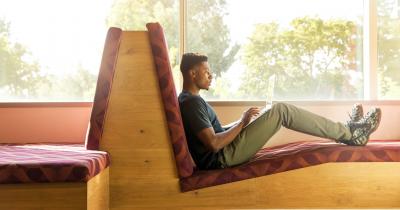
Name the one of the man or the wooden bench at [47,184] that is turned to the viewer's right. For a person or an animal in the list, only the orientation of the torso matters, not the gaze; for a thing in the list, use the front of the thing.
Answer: the man

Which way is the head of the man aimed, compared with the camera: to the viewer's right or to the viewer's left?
to the viewer's right

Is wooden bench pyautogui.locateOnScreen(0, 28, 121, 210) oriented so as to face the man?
no

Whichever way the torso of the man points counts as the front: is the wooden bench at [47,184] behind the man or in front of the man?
behind

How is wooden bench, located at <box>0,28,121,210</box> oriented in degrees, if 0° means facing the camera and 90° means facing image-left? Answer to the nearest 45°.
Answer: approximately 90°

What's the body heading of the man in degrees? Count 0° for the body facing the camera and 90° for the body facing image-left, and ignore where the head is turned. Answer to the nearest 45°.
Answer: approximately 270°

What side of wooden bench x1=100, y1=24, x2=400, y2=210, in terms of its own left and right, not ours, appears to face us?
right
